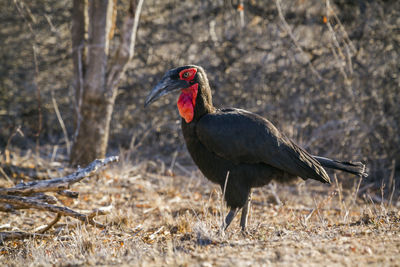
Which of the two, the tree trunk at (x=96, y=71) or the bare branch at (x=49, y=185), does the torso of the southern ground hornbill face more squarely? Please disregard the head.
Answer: the bare branch

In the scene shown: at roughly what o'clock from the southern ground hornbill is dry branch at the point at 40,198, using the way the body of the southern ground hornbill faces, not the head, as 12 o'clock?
The dry branch is roughly at 12 o'clock from the southern ground hornbill.

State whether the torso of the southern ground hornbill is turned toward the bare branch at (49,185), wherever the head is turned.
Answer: yes

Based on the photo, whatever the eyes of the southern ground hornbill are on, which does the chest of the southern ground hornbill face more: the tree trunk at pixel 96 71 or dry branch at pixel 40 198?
the dry branch

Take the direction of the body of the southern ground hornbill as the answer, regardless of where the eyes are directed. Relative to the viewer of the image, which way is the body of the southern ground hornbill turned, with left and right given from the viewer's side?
facing to the left of the viewer
